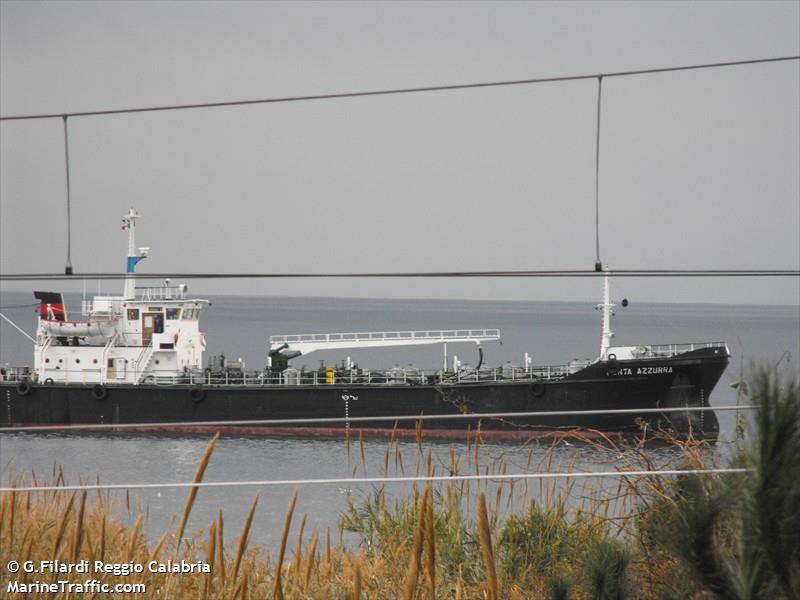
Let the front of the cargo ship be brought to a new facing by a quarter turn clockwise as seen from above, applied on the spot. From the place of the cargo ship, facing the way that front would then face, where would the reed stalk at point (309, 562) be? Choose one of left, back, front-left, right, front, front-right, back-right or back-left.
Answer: front

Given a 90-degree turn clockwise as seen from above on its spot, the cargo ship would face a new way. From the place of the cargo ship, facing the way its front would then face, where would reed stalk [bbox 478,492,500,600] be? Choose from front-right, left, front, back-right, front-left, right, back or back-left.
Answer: front

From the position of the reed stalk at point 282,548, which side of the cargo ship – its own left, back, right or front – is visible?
right

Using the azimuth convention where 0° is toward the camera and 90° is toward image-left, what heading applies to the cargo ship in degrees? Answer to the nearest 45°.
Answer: approximately 270°

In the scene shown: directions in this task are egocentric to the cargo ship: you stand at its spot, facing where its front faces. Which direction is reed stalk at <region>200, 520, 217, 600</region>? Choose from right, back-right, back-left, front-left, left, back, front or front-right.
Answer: right

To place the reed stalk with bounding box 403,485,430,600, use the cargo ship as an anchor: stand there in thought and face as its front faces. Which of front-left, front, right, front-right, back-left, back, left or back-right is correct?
right
